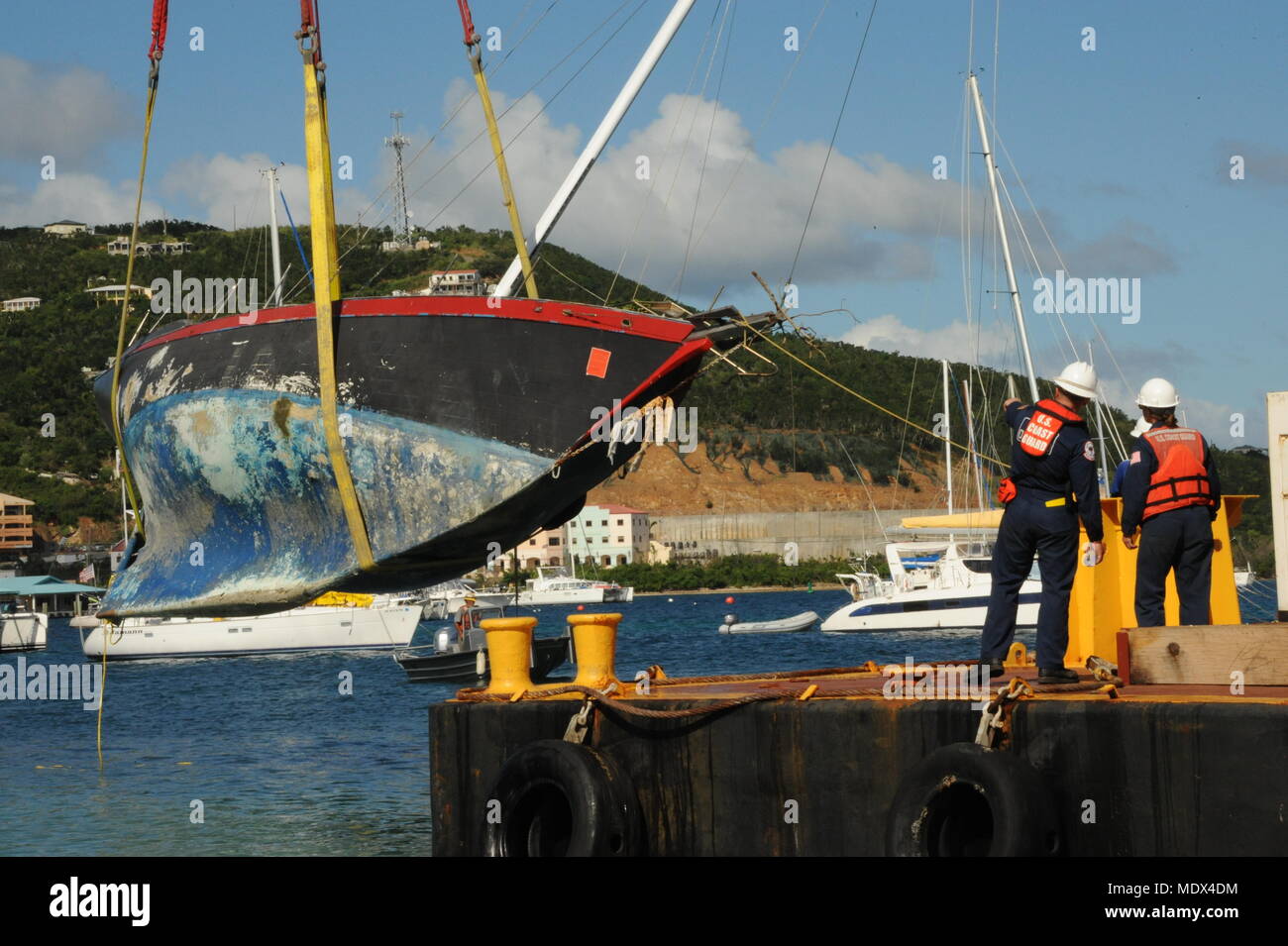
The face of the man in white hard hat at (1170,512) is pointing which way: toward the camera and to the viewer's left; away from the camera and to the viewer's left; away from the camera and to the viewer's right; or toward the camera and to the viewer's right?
away from the camera and to the viewer's left

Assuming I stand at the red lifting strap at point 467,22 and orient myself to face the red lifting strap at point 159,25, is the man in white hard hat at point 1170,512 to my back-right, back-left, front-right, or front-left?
back-left

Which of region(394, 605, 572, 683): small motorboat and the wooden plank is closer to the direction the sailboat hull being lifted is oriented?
the wooden plank

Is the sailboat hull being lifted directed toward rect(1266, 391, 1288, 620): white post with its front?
yes

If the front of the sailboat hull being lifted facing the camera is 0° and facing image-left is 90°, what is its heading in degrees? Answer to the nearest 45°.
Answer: approximately 315°

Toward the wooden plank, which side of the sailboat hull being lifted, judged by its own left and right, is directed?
front

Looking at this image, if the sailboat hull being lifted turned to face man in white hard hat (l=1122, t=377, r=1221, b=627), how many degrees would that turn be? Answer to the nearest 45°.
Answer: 0° — it already faces them

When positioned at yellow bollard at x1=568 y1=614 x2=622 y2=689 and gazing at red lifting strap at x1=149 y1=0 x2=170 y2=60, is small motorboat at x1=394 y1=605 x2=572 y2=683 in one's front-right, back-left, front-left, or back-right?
front-right

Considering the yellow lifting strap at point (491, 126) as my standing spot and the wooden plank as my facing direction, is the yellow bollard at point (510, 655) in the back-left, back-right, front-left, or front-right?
front-right

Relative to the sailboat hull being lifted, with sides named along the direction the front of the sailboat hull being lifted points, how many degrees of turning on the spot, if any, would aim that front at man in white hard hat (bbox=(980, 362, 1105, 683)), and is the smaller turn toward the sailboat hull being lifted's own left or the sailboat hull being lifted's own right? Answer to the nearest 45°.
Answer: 0° — it already faces them
